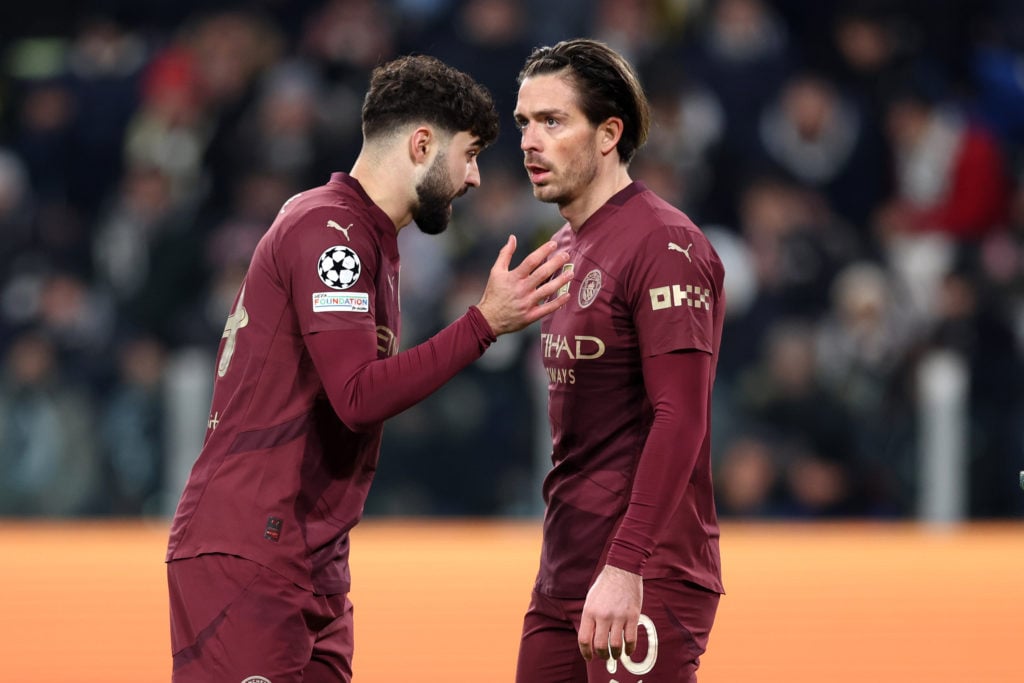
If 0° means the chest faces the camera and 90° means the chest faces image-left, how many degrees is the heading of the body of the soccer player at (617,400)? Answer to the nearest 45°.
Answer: approximately 45°

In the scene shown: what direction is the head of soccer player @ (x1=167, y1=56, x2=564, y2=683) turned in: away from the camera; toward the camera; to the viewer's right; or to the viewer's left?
to the viewer's right

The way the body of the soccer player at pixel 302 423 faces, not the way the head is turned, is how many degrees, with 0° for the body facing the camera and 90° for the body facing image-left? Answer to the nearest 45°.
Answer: approximately 270°

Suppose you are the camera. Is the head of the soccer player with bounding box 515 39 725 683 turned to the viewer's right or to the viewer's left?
to the viewer's left
